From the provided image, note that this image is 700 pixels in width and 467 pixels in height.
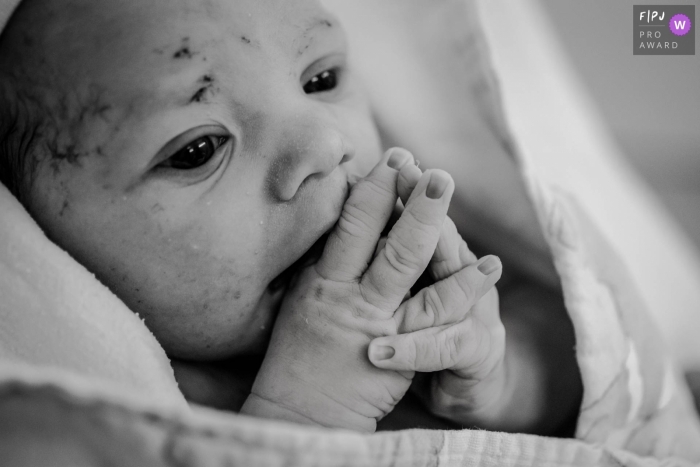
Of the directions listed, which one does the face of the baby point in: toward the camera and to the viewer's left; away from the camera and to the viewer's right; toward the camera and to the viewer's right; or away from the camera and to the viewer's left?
toward the camera and to the viewer's right

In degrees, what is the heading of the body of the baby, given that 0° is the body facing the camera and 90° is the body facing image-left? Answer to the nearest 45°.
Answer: approximately 315°
